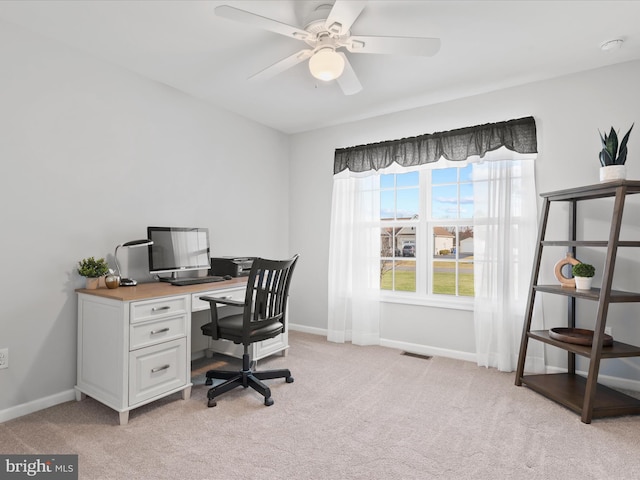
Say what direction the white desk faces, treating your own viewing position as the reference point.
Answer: facing the viewer and to the right of the viewer

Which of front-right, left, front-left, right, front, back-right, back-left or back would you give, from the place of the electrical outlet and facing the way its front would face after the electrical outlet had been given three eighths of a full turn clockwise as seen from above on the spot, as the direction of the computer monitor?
back-right

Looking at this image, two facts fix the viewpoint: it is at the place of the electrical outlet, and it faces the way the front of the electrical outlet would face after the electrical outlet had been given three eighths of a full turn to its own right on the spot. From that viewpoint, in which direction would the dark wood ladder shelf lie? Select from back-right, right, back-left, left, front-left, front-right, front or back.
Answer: back

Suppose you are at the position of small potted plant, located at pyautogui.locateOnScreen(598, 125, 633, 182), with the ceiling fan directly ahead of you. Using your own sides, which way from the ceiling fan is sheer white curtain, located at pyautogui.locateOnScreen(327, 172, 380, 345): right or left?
right

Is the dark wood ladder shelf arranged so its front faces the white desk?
yes

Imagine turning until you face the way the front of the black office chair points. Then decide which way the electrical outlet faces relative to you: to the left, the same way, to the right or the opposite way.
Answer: the opposite way

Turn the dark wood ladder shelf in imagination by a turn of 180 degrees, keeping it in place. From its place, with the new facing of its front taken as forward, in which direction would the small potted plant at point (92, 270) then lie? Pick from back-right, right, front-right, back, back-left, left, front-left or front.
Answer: back

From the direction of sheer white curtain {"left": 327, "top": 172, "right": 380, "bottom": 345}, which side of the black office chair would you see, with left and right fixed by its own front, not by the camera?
right

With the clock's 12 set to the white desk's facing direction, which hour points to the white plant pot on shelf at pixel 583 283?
The white plant pot on shelf is roughly at 11 o'clock from the white desk.

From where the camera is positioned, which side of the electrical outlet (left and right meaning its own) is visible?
front

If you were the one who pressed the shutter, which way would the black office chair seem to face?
facing away from the viewer and to the left of the viewer

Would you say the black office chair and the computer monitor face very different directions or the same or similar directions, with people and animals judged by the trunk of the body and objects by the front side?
very different directions

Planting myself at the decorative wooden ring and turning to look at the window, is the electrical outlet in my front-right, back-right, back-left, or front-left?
front-left
